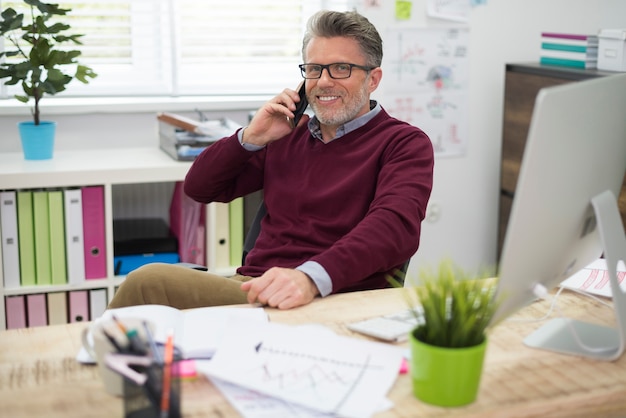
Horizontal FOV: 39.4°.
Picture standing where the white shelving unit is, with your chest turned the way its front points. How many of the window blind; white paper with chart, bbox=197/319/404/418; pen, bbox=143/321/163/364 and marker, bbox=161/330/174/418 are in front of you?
3

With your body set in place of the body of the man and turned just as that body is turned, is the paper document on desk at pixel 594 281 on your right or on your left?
on your left

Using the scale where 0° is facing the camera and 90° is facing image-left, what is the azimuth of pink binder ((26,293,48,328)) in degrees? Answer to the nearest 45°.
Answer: approximately 0°

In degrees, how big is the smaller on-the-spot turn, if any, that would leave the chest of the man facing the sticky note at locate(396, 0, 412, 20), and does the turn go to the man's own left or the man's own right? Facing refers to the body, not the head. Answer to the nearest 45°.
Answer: approximately 135° to the man's own right

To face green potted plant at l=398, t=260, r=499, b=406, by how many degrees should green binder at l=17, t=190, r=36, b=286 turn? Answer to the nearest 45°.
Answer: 0° — it already faces it

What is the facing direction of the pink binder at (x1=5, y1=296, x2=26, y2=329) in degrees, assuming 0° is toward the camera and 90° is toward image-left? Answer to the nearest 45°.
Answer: approximately 0°

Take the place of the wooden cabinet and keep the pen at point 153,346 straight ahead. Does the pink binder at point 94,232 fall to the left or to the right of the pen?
right

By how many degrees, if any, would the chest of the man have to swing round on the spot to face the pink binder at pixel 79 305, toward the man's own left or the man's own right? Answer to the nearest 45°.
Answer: approximately 90° to the man's own right

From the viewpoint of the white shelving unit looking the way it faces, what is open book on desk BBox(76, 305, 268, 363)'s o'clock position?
The open book on desk is roughly at 12 o'clock from the white shelving unit.

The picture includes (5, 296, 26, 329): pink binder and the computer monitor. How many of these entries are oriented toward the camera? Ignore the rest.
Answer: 1

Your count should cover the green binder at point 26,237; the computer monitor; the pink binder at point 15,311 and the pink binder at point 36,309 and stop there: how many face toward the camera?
3
